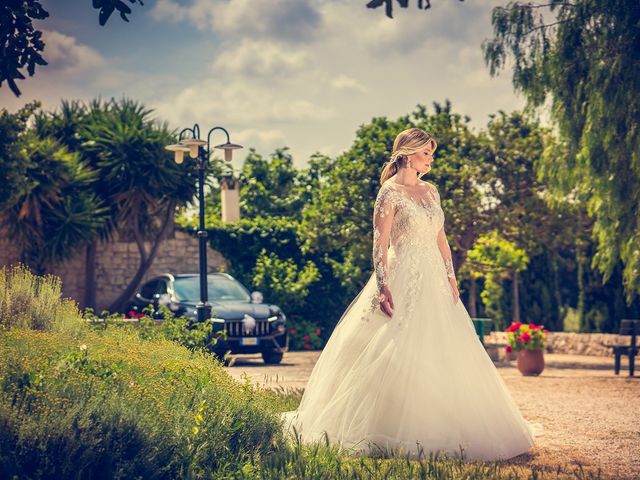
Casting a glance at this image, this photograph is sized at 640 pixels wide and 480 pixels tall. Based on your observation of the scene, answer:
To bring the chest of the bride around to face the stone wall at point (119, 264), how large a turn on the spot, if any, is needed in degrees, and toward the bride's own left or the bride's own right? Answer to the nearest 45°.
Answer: approximately 180°

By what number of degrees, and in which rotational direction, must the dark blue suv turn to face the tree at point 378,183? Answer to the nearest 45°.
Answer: approximately 90° to its left

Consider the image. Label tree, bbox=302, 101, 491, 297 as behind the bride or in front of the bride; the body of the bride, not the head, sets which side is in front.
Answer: behind

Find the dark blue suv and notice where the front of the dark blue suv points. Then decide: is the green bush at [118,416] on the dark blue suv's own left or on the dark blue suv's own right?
on the dark blue suv's own right

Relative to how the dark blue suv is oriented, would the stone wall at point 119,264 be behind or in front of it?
behind

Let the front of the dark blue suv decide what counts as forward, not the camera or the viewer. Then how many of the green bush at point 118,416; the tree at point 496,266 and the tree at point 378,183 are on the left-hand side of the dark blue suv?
2

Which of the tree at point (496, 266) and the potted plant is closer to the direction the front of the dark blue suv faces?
the potted plant

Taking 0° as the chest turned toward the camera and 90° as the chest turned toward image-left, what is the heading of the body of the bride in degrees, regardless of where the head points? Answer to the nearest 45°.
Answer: approximately 315°

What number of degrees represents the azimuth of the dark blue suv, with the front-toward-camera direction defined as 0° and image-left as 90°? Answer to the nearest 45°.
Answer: approximately 315°
